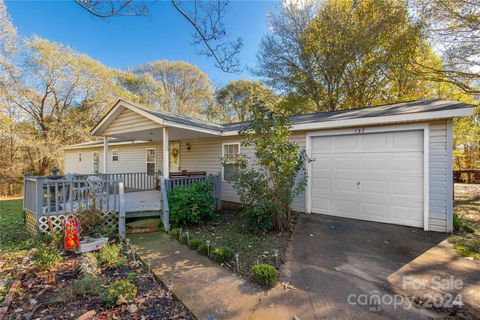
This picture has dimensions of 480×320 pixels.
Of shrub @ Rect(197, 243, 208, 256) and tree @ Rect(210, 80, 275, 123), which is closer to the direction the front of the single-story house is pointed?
the shrub

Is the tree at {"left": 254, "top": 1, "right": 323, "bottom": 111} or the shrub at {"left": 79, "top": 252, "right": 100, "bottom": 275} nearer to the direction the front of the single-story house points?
the shrub

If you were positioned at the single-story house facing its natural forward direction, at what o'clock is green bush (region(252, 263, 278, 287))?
The green bush is roughly at 12 o'clock from the single-story house.

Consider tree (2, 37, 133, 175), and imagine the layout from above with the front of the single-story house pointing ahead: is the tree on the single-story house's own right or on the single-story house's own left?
on the single-story house's own right

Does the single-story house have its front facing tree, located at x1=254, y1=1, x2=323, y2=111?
no

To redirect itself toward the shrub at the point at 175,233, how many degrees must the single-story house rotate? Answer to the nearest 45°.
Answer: approximately 45° to its right

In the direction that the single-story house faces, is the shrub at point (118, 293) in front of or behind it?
in front

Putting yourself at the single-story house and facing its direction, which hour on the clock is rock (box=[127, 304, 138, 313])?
The rock is roughly at 12 o'clock from the single-story house.

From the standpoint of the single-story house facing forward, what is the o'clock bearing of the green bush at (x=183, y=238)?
The green bush is roughly at 1 o'clock from the single-story house.

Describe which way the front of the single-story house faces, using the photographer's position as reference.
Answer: facing the viewer and to the left of the viewer

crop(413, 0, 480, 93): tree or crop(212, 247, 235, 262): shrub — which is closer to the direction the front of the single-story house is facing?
the shrub

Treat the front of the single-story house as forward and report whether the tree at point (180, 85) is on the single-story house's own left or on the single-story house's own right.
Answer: on the single-story house's own right

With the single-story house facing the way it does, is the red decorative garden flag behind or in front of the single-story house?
in front

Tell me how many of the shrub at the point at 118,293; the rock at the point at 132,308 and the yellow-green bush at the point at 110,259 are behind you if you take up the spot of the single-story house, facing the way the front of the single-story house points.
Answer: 0

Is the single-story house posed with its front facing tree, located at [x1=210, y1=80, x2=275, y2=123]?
no

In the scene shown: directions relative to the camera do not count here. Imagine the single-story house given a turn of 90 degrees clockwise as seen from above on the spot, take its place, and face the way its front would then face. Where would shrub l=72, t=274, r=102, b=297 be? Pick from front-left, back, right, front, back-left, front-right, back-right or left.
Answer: left

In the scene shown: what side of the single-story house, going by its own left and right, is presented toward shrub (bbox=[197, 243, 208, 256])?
front

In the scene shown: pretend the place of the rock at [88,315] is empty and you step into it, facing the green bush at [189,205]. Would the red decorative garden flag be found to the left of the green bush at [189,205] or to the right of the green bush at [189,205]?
left

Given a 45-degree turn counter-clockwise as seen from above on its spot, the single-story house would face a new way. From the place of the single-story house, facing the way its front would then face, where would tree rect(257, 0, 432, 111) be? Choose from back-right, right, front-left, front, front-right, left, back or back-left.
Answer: back
